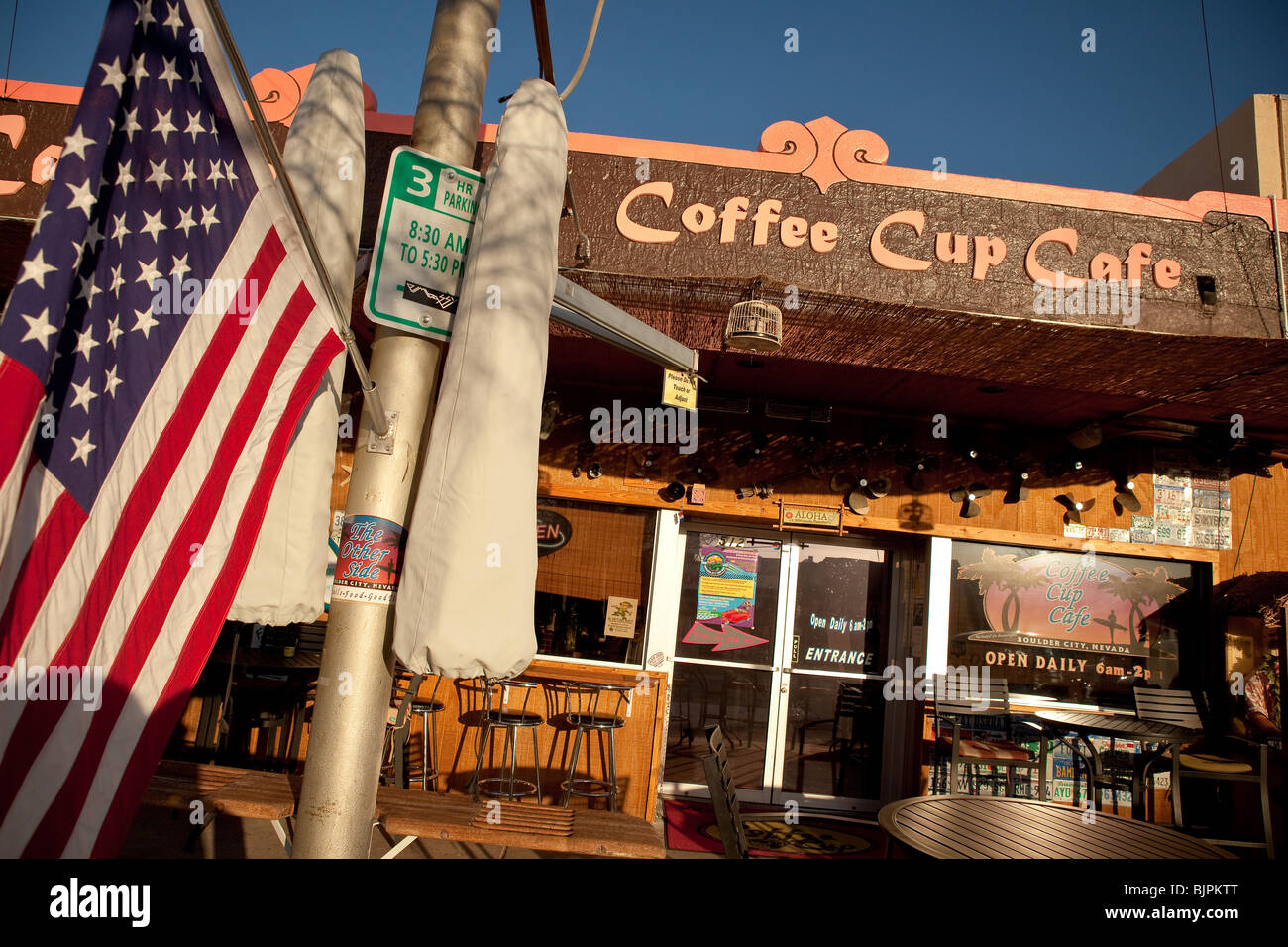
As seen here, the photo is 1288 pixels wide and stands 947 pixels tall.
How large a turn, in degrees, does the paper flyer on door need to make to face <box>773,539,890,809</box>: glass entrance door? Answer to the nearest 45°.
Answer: approximately 90° to its left

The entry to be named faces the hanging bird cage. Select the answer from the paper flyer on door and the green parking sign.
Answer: the paper flyer on door

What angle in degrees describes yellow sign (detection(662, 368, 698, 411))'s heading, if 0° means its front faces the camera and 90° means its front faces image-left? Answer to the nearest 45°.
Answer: approximately 0°

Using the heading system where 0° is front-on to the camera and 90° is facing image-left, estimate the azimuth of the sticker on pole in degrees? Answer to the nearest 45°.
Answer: approximately 0°

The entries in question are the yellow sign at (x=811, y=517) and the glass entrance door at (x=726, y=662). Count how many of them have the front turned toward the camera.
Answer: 2

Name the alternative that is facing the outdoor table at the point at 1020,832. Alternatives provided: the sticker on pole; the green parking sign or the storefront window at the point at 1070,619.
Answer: the storefront window

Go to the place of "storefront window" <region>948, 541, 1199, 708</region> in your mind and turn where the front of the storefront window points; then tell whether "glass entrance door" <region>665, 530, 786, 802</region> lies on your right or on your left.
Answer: on your right
